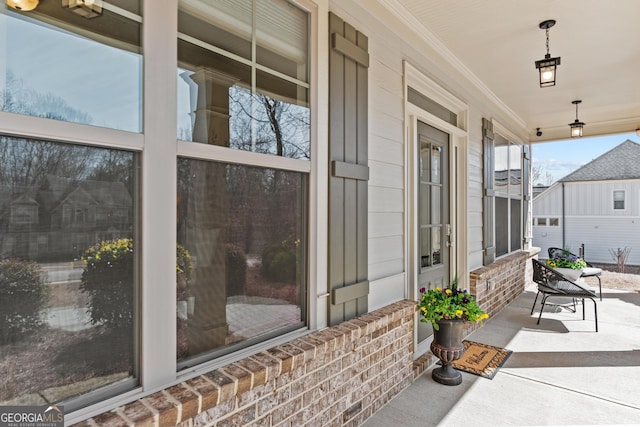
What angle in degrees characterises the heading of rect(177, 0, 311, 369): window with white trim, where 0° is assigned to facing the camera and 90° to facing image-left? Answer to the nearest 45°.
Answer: approximately 315°

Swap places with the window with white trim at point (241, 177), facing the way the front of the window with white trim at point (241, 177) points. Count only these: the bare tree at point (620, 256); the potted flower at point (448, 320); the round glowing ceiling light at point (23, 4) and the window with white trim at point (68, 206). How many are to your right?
2
